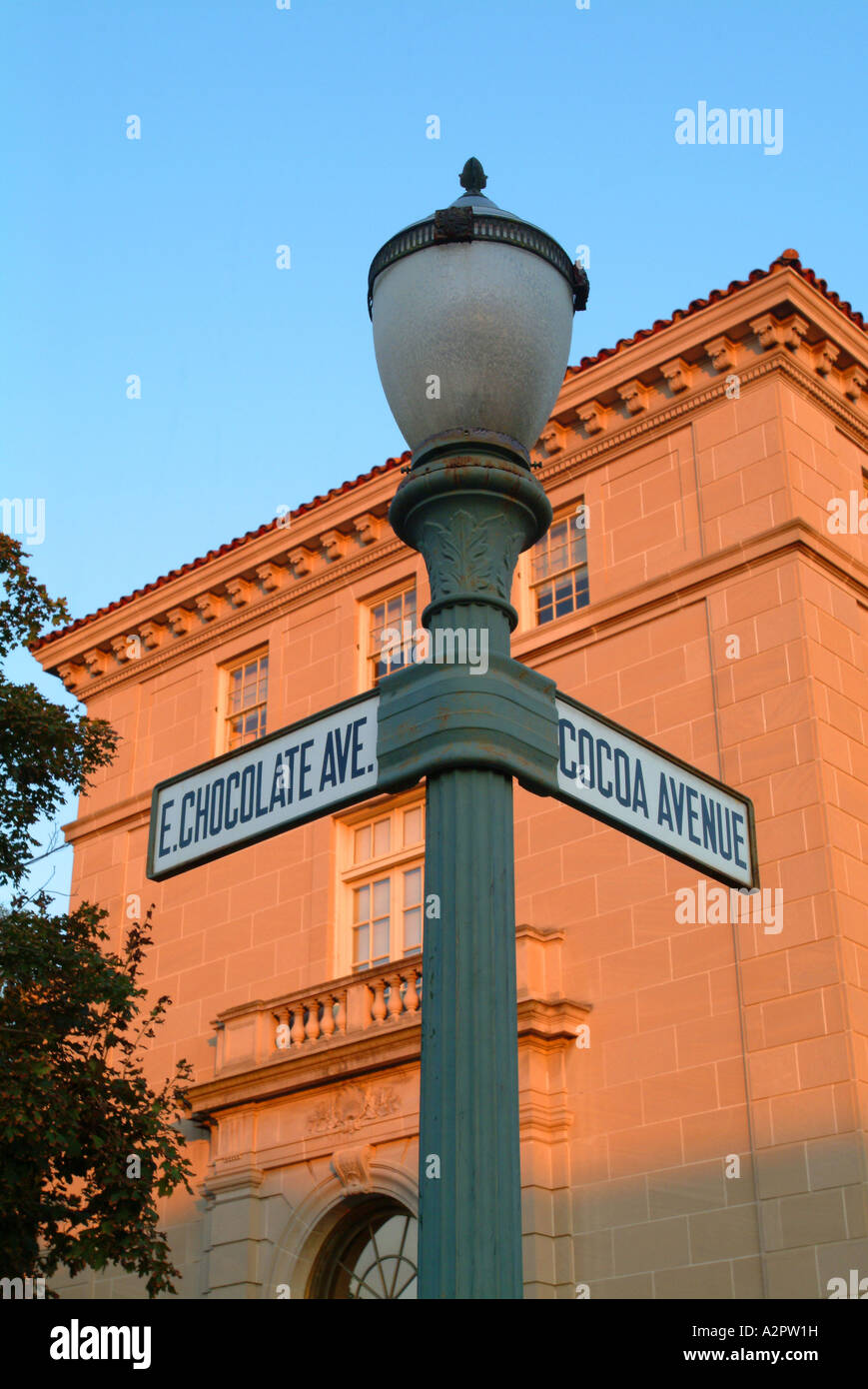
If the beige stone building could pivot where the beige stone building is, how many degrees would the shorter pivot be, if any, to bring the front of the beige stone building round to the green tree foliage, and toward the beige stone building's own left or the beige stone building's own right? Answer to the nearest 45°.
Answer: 0° — it already faces it

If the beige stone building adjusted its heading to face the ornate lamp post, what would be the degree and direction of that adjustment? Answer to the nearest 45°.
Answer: approximately 45° to its left

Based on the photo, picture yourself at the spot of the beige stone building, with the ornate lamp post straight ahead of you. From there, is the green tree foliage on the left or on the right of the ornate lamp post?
right

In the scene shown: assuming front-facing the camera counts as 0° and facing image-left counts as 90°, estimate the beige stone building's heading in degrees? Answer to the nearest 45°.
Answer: approximately 45°
